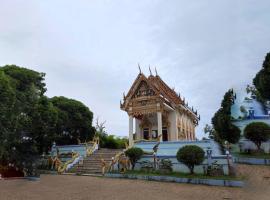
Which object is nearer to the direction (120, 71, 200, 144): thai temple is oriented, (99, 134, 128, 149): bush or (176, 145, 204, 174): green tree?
the green tree

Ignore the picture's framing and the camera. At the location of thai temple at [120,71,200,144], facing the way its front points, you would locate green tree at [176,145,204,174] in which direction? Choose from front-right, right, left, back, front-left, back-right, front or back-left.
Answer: front-left

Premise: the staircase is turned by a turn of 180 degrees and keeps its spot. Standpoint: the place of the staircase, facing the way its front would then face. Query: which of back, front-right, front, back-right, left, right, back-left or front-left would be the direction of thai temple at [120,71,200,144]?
front

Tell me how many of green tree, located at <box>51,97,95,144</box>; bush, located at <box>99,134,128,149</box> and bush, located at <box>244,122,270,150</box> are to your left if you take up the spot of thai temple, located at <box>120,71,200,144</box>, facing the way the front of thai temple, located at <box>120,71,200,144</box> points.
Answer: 1

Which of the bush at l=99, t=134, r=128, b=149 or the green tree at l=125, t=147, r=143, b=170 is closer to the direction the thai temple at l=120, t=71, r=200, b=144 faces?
the green tree

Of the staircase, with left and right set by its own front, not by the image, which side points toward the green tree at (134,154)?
left

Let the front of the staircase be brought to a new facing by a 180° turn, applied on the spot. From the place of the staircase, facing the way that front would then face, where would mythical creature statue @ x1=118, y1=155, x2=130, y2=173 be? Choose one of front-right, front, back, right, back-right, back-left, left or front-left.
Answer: right

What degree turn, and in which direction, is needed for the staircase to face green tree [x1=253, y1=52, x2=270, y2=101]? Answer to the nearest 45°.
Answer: approximately 90° to its left

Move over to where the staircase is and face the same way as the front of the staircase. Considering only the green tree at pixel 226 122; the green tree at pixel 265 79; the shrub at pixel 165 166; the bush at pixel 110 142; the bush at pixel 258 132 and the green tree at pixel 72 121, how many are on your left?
4

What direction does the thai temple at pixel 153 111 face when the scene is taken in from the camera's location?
facing the viewer and to the left of the viewer

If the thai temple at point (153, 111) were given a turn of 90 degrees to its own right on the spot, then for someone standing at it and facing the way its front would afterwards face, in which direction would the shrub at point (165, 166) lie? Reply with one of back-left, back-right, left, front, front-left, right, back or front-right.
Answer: back-left

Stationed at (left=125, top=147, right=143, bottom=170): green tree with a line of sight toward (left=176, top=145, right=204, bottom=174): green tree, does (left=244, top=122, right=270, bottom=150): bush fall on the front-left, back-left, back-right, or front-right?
front-left

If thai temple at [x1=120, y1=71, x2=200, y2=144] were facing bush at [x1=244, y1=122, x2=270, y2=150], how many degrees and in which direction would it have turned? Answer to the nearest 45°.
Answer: approximately 90° to its left

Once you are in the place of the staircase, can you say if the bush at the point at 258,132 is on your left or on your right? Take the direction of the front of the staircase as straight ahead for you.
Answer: on your left

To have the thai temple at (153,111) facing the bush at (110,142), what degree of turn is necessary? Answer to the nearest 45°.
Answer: approximately 90° to its right
